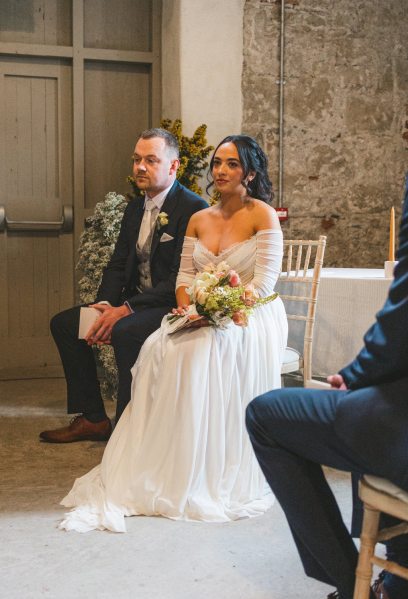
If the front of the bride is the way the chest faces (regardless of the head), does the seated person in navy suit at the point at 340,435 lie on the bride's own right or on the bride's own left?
on the bride's own left

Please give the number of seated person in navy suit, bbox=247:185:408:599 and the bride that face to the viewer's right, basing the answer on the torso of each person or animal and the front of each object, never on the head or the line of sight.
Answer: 0

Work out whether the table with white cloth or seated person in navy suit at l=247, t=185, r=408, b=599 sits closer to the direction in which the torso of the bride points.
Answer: the seated person in navy suit

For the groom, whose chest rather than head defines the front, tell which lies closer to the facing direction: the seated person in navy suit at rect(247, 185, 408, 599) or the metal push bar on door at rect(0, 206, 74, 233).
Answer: the seated person in navy suit

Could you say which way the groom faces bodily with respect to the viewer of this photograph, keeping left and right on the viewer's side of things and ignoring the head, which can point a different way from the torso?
facing the viewer and to the left of the viewer

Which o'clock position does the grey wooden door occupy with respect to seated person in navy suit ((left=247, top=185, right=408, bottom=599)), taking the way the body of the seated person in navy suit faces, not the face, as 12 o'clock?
The grey wooden door is roughly at 2 o'clock from the seated person in navy suit.

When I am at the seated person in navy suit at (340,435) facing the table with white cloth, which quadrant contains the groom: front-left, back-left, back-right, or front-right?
front-left

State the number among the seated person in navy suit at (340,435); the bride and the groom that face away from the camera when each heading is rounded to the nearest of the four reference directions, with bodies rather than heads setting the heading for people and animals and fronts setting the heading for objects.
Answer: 0

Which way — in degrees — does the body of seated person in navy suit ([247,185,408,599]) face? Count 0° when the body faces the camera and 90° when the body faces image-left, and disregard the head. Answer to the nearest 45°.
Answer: approximately 90°

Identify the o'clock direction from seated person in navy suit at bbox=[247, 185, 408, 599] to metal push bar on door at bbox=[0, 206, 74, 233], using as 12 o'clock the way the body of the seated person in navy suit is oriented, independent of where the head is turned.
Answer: The metal push bar on door is roughly at 2 o'clock from the seated person in navy suit.

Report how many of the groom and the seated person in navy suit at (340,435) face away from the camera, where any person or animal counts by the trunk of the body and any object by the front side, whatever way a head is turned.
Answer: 0
